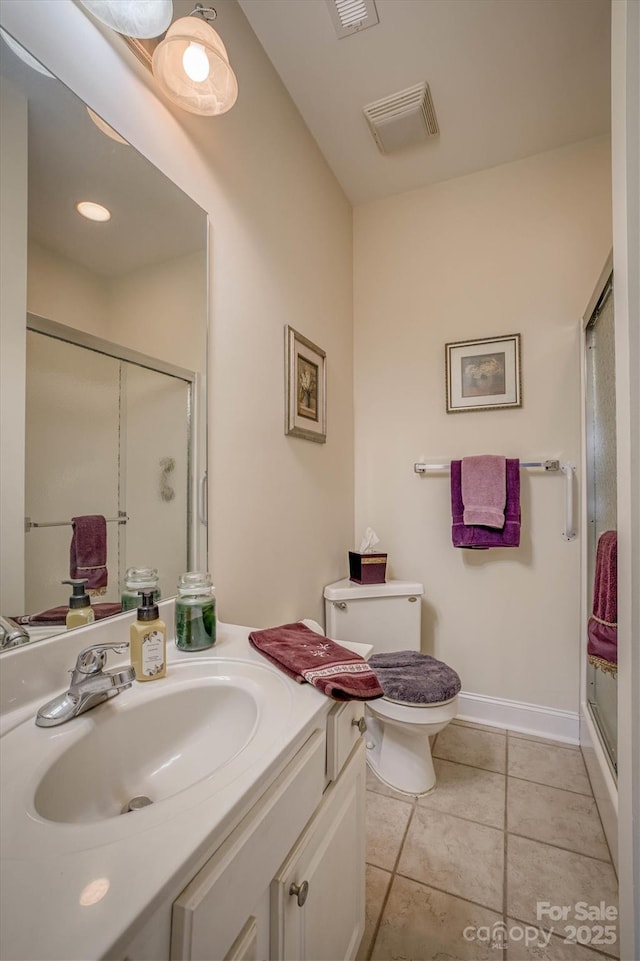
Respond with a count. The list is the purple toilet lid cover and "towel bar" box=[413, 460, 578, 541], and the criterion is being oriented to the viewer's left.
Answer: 0

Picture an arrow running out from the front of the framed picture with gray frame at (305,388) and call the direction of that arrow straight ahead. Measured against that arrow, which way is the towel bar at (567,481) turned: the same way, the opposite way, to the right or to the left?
to the right

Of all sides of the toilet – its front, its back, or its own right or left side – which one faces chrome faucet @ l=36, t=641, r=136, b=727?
right

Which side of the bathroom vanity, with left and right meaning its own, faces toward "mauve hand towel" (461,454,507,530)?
left

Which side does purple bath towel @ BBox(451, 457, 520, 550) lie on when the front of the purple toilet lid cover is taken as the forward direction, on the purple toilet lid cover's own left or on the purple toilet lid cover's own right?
on the purple toilet lid cover's own left

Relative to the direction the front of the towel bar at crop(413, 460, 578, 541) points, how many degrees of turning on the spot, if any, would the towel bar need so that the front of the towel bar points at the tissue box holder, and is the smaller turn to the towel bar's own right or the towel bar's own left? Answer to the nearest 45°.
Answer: approximately 90° to the towel bar's own right

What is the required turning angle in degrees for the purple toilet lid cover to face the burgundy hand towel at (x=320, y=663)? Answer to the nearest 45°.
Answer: approximately 45° to its right

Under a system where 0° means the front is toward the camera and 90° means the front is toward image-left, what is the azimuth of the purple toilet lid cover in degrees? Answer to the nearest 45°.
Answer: approximately 315°

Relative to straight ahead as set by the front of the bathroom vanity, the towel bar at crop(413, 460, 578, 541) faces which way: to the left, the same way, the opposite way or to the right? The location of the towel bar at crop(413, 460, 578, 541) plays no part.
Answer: to the right
